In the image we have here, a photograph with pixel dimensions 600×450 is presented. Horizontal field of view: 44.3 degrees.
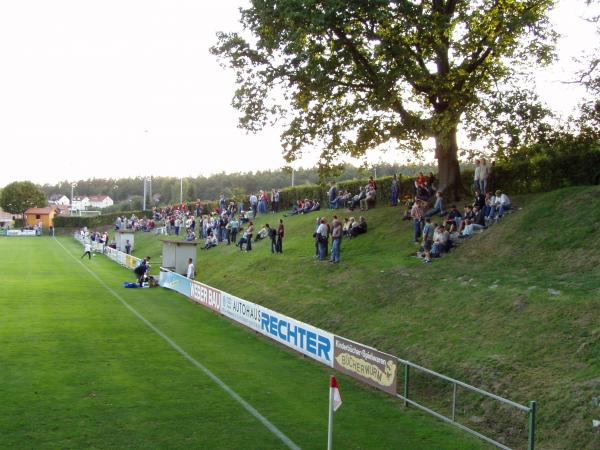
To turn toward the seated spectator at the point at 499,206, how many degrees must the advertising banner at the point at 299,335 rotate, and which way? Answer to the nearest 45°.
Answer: approximately 180°

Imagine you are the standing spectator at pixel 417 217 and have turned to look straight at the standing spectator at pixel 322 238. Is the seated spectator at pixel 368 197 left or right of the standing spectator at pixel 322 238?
right

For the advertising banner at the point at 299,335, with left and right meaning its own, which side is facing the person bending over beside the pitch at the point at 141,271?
right

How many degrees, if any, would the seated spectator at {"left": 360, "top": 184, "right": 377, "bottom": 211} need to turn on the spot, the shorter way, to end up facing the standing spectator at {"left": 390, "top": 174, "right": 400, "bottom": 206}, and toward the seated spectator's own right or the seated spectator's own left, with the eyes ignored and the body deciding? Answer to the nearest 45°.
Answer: approximately 135° to the seated spectator's own left

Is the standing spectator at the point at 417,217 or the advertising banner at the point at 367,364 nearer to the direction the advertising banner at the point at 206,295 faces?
the advertising banner

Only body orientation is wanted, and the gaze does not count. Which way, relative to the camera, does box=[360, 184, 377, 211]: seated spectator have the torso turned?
to the viewer's left

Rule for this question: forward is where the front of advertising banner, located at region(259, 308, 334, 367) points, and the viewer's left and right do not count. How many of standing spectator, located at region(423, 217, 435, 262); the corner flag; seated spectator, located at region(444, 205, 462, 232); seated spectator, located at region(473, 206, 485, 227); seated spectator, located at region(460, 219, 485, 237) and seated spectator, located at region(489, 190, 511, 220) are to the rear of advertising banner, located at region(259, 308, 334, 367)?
5

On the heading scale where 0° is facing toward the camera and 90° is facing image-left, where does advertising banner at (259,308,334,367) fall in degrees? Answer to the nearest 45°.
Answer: approximately 45°

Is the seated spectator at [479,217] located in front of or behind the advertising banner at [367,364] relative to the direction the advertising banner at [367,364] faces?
behind

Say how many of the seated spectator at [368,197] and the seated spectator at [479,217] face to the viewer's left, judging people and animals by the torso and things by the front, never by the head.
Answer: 2

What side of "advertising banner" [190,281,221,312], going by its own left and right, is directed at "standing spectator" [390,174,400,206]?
back

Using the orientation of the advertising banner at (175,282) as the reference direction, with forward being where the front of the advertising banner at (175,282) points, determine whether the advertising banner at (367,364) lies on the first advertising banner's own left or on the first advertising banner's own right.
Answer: on the first advertising banner's own left
